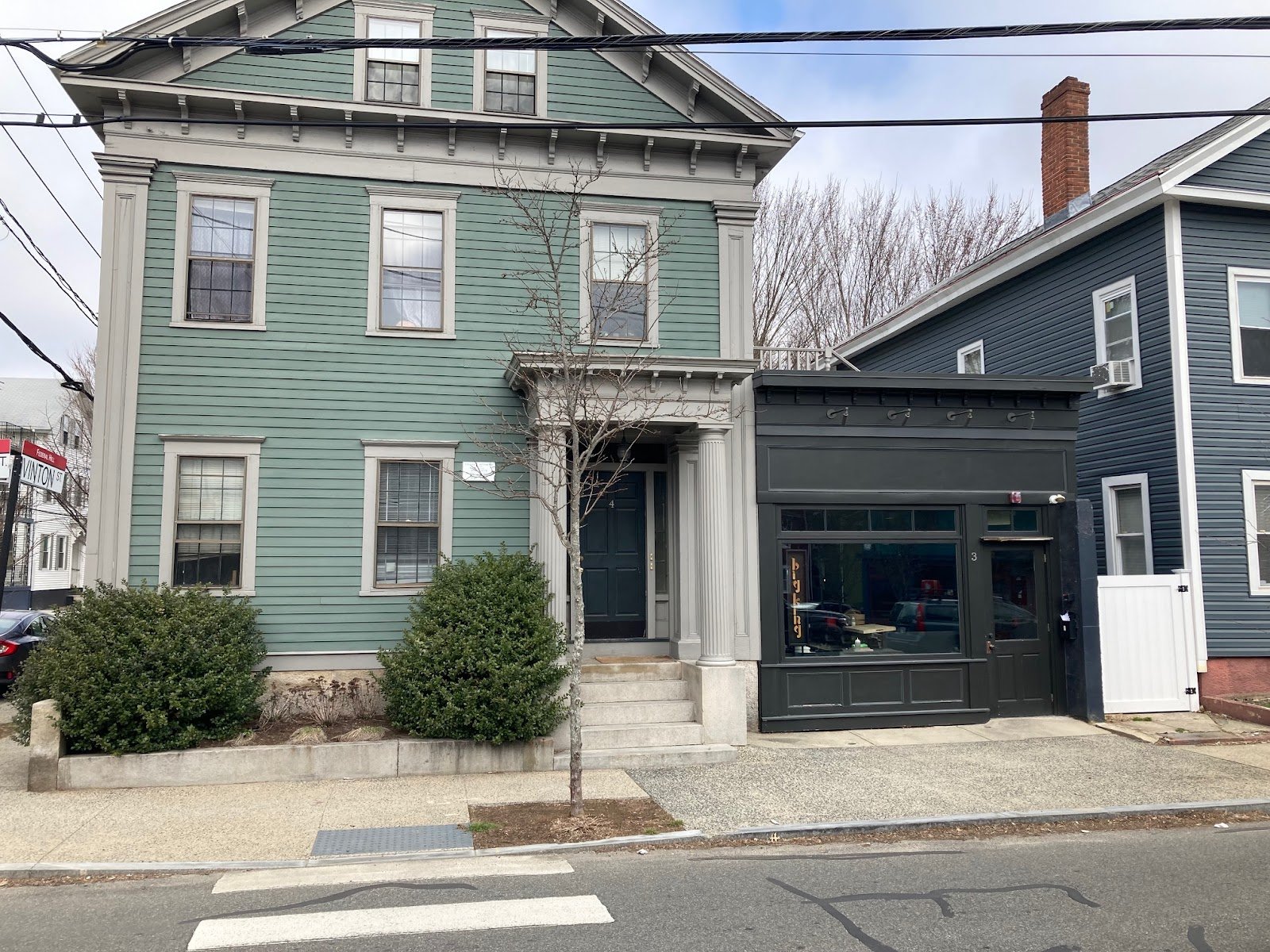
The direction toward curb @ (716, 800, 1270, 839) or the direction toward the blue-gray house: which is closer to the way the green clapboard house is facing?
the curb

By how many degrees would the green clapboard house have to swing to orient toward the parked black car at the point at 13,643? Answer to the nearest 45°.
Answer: approximately 135° to its right

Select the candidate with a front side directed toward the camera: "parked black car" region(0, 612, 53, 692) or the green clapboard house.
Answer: the green clapboard house

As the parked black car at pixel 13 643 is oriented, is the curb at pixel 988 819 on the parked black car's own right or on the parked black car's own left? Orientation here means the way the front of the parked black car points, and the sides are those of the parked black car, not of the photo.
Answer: on the parked black car's own right

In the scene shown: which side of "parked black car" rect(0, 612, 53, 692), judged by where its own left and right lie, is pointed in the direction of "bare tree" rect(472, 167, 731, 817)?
right

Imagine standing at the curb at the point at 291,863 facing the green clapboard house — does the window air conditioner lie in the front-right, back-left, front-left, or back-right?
front-right

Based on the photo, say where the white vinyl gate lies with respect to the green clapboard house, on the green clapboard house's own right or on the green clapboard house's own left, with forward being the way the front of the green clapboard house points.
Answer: on the green clapboard house's own left

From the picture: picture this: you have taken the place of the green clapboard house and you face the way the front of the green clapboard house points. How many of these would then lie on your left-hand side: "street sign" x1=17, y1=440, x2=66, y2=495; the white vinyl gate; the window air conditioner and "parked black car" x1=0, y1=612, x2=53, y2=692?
2

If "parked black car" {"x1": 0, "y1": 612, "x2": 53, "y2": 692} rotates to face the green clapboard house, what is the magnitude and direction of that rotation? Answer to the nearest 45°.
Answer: approximately 90° to its right

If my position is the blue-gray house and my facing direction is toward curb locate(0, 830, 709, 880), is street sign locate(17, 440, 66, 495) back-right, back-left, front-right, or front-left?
front-right

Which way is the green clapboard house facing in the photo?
toward the camera
